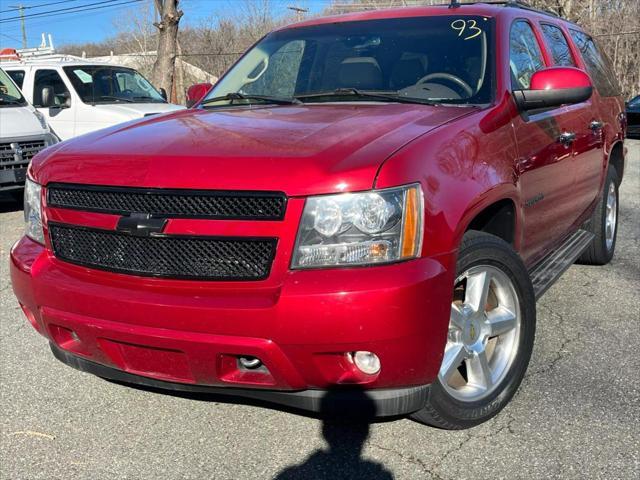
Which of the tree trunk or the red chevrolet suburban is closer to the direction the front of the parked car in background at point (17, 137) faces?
the red chevrolet suburban

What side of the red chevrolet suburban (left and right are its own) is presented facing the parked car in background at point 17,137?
right

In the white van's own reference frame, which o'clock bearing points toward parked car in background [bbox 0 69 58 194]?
The parked car in background is roughly at 2 o'clock from the white van.

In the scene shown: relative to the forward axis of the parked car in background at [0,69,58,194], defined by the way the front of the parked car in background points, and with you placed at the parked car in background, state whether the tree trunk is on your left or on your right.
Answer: on your left

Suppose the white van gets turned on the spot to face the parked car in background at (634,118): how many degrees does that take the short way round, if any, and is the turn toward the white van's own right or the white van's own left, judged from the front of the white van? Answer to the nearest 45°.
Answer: approximately 45° to the white van's own left

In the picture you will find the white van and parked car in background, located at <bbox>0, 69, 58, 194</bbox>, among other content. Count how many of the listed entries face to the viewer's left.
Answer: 0

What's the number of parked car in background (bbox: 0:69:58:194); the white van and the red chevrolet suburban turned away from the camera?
0

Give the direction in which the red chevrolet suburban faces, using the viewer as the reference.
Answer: facing the viewer and to the left of the viewer

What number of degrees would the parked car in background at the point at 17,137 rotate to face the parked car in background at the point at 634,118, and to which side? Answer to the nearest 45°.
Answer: approximately 45° to its left

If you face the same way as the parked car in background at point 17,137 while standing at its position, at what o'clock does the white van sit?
The white van is roughly at 8 o'clock from the parked car in background.

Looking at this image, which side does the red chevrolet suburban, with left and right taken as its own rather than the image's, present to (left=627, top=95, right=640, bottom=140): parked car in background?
back
